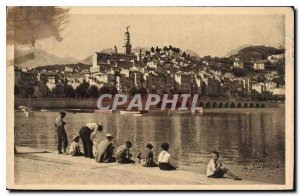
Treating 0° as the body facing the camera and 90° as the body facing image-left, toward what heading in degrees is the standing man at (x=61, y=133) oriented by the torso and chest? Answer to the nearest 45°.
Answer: approximately 225°

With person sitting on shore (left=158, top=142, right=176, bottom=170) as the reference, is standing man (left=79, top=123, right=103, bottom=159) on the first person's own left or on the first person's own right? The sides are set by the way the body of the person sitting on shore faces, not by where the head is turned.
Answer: on the first person's own left

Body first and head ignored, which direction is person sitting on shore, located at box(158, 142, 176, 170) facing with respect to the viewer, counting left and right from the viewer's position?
facing away from the viewer and to the right of the viewer

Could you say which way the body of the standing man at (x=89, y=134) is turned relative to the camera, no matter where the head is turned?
to the viewer's right

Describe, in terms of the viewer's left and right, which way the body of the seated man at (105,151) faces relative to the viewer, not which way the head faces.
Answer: facing away from the viewer and to the right of the viewer

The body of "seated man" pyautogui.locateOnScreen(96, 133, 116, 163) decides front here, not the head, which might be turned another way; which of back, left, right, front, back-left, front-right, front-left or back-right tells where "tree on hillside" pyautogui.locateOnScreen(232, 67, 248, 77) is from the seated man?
front-right
